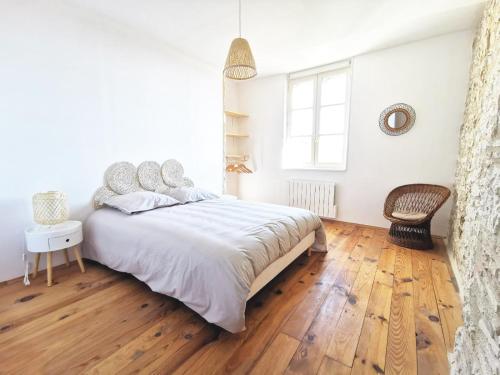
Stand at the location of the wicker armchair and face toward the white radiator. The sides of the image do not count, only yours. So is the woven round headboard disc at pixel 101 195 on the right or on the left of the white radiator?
left

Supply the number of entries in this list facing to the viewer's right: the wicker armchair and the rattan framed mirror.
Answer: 0

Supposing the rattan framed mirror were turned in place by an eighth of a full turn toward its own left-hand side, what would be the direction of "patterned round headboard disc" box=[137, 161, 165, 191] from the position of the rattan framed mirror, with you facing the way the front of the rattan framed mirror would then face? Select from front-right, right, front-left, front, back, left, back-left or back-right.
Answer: right

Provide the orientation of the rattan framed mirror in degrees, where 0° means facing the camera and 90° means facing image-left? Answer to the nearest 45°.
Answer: approximately 0°

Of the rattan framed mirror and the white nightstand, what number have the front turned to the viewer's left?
0

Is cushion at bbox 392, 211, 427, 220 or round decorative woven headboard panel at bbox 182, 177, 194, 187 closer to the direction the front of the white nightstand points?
the cushion

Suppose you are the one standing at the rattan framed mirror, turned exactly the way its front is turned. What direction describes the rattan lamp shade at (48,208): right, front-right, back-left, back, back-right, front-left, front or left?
front-right

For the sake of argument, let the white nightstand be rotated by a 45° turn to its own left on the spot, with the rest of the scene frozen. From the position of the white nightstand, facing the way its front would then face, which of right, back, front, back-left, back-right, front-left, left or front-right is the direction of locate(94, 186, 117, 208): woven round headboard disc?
front-left

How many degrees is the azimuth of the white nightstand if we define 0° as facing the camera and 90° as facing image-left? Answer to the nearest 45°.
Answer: approximately 315°

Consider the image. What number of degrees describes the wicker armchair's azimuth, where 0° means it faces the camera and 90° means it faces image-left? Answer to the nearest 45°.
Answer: approximately 45°

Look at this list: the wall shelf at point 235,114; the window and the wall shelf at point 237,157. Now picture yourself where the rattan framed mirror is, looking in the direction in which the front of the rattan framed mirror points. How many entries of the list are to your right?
3
